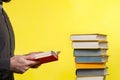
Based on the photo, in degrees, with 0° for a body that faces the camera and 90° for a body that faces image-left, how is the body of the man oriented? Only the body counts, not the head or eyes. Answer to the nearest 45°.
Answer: approximately 270°

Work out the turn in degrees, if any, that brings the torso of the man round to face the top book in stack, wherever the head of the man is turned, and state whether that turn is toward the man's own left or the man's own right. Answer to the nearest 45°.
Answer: approximately 45° to the man's own left
